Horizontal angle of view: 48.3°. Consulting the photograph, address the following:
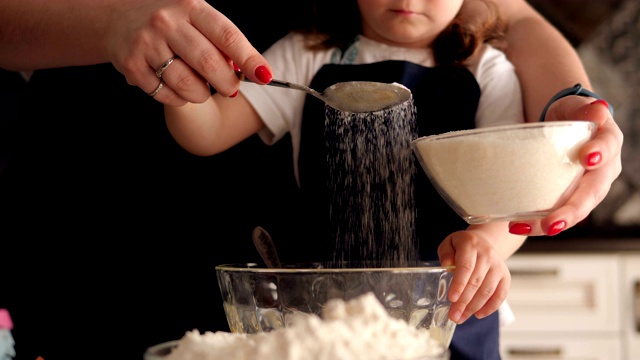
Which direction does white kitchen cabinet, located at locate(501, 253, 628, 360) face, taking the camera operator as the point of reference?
facing the viewer

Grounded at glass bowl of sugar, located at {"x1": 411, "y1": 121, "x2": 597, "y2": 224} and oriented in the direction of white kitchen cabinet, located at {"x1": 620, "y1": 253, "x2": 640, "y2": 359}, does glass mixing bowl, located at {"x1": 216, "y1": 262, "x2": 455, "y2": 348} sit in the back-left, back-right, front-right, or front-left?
back-left

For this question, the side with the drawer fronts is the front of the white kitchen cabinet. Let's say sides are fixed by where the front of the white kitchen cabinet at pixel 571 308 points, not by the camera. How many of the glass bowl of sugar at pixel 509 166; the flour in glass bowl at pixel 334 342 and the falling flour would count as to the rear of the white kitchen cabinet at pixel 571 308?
0

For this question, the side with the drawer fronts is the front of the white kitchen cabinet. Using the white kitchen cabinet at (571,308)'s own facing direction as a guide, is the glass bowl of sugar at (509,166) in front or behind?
in front

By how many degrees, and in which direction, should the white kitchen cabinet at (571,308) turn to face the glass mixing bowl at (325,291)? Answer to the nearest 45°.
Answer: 0° — it already faces it

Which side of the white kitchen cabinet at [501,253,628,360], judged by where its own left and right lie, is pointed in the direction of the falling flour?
front

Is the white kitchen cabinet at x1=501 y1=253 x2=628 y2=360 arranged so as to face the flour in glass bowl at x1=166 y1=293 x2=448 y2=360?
yes
